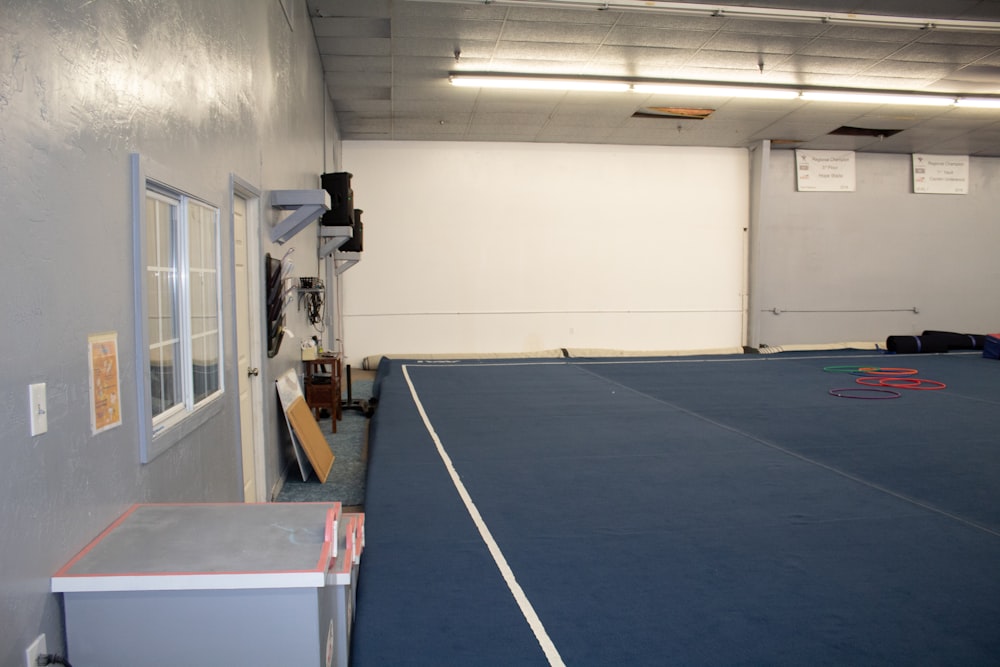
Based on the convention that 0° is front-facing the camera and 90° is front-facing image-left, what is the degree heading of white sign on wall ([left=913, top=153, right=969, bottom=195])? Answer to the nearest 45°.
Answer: approximately 0°

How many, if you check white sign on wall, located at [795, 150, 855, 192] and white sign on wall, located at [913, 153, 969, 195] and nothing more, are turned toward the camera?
2

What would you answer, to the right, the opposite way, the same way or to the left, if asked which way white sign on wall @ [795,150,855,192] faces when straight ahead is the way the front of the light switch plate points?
to the right

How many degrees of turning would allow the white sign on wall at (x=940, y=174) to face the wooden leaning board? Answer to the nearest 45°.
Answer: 0° — it already faces it

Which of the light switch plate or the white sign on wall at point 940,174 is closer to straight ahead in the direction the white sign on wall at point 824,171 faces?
the light switch plate

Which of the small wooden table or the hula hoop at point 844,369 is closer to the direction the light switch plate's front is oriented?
the hula hoop

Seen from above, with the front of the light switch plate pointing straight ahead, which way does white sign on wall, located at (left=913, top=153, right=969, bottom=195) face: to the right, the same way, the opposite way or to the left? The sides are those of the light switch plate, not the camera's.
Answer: to the right

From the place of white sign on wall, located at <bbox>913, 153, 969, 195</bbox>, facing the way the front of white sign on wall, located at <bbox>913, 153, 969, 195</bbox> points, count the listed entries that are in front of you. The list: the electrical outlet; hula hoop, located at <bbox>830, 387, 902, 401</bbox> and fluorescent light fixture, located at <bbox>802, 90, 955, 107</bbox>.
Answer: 3

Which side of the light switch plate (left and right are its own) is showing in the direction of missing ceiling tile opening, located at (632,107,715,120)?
left

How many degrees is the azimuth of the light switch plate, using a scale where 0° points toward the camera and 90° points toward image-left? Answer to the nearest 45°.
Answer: approximately 315°

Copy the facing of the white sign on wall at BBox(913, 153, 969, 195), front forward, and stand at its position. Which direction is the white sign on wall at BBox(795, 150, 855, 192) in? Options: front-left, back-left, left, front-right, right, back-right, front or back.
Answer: front-right
